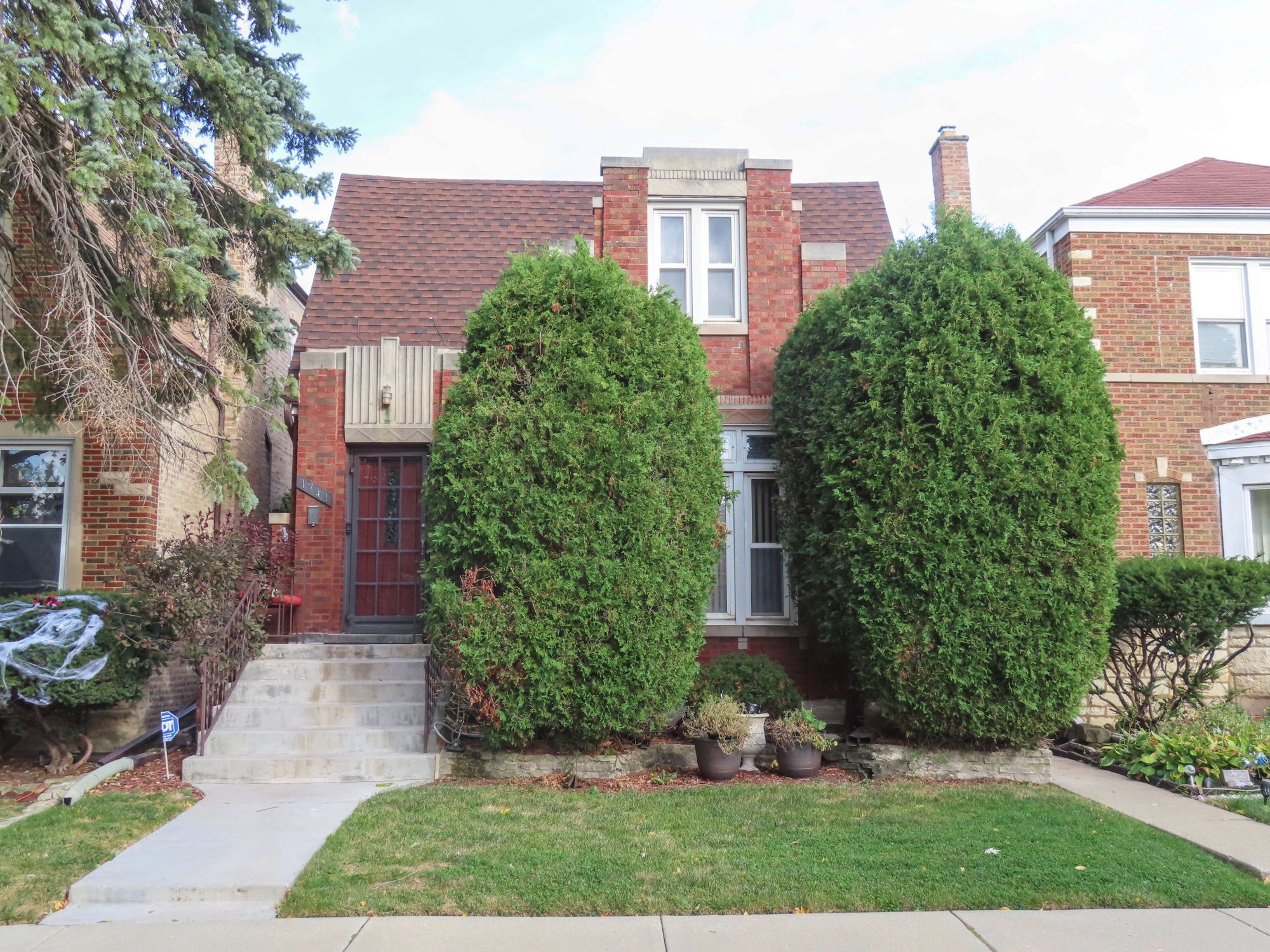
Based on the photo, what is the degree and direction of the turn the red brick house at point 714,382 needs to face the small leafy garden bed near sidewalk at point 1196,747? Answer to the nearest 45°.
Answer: approximately 45° to its left

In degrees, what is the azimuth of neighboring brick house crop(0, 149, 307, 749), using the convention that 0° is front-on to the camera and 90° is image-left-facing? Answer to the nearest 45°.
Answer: approximately 0°

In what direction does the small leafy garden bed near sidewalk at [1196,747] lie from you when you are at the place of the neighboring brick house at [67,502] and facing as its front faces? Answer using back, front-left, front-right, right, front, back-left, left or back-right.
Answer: front-left

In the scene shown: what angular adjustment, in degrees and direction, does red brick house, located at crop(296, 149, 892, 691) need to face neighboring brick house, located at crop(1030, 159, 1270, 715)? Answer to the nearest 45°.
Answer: approximately 90° to its left

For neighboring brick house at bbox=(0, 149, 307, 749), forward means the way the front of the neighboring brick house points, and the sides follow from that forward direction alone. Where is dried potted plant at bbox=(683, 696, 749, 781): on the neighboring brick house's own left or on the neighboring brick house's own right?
on the neighboring brick house's own left

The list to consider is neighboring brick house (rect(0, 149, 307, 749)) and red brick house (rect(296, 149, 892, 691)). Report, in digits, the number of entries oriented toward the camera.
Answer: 2

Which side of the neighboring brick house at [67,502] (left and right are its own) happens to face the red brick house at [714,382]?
left

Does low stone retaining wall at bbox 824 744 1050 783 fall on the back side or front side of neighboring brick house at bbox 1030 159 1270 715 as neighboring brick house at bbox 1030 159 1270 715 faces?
on the front side

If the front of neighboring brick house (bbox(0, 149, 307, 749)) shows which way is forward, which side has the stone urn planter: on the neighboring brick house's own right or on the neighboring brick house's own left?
on the neighboring brick house's own left

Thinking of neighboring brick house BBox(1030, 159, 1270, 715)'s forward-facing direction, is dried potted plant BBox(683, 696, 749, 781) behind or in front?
in front
